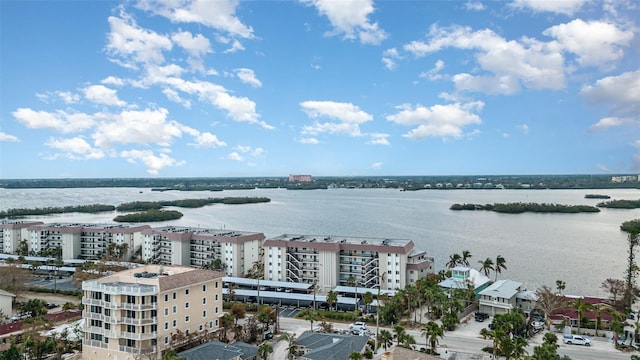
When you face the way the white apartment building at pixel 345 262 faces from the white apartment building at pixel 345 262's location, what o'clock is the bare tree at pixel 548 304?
The bare tree is roughly at 10 o'clock from the white apartment building.

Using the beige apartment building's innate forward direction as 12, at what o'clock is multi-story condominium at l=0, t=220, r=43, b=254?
The multi-story condominium is roughly at 4 o'clock from the beige apartment building.

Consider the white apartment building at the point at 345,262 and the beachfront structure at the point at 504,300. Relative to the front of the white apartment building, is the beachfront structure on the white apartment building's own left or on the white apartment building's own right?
on the white apartment building's own left

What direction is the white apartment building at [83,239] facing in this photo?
toward the camera

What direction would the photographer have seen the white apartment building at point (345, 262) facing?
facing the viewer

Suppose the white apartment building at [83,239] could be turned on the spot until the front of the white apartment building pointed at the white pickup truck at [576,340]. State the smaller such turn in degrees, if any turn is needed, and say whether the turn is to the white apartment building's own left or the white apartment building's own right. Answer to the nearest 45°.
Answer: approximately 45° to the white apartment building's own left

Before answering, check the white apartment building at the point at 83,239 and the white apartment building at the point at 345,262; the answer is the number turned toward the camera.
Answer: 2

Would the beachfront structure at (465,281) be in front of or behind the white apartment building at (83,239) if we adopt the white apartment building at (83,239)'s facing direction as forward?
in front

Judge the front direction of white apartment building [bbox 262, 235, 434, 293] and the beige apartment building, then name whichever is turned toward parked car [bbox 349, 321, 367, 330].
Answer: the white apartment building

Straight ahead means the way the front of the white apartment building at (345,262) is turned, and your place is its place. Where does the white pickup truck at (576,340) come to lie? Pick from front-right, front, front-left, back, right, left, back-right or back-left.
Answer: front-left

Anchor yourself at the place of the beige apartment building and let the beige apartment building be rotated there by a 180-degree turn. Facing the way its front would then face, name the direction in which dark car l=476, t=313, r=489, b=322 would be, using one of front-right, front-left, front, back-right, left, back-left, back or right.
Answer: front-right

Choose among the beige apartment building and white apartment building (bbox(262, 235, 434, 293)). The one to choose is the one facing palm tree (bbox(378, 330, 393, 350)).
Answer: the white apartment building

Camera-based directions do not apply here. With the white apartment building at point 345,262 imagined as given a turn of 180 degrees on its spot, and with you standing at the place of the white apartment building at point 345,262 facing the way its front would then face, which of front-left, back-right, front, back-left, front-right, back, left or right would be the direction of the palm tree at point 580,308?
back-right

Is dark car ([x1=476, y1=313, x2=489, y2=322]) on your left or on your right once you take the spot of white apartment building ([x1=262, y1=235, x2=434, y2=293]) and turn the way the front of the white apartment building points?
on your left

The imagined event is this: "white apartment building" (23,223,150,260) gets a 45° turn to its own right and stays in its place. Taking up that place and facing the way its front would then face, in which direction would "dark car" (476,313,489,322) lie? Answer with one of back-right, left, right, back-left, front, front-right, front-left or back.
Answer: left

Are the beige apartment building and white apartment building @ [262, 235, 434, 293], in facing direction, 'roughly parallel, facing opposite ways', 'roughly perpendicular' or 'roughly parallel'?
roughly parallel

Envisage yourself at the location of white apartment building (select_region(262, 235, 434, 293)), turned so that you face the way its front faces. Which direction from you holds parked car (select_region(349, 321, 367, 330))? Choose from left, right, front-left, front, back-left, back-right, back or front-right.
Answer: front

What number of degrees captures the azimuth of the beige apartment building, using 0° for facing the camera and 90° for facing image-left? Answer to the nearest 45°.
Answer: approximately 45°

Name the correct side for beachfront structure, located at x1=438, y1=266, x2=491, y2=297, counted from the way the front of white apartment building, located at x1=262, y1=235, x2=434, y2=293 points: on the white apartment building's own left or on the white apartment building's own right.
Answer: on the white apartment building's own left

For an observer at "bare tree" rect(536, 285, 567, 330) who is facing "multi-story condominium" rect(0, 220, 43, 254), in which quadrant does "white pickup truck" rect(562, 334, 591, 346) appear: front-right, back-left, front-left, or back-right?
back-left

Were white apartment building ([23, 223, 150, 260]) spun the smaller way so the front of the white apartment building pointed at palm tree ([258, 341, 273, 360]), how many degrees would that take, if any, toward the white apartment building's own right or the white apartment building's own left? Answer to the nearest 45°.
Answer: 0° — it already faces it
